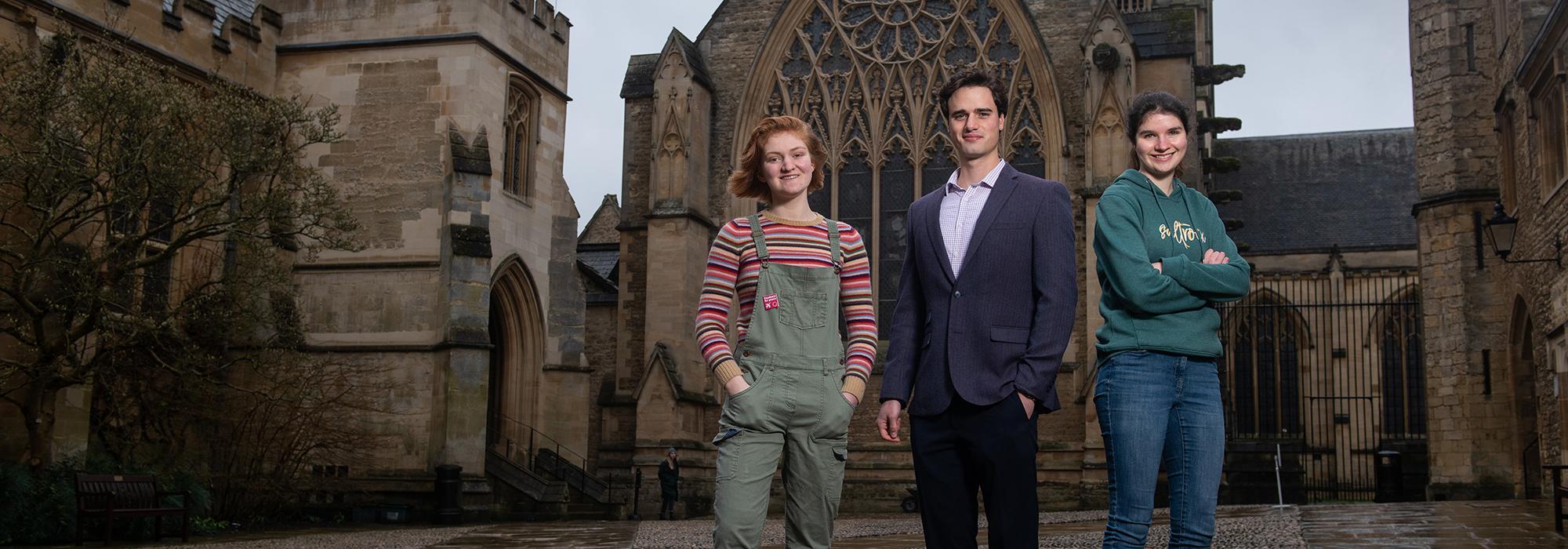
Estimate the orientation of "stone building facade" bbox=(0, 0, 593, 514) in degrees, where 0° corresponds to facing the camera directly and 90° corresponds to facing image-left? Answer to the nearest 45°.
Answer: approximately 315°

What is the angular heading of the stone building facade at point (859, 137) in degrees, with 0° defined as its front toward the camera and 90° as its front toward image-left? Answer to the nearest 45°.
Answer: approximately 0°

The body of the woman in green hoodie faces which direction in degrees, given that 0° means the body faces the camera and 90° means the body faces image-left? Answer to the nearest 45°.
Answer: approximately 315°

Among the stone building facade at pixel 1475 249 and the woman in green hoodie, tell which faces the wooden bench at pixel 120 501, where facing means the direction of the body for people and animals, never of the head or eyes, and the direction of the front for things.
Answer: the stone building facade

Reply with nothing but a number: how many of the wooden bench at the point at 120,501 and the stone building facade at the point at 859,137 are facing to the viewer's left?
0

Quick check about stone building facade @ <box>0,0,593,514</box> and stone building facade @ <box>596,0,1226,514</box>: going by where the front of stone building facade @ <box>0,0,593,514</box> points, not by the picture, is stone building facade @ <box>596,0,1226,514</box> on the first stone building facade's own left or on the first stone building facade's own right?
on the first stone building facade's own left
